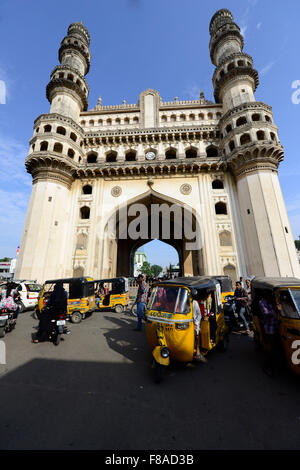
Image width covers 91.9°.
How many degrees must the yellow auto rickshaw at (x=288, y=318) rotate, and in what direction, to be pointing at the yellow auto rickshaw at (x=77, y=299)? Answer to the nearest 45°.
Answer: approximately 135° to its right

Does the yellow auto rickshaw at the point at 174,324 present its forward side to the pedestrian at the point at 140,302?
no

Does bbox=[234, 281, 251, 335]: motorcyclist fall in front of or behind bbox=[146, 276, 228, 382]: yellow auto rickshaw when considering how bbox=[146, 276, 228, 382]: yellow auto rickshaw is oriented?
behind

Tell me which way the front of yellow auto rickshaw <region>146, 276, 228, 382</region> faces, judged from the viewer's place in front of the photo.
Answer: facing the viewer and to the left of the viewer

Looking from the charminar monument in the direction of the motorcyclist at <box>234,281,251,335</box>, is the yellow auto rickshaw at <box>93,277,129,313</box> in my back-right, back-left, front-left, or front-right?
front-right

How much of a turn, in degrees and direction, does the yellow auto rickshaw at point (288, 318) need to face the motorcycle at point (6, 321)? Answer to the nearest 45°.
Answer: approximately 135° to its right

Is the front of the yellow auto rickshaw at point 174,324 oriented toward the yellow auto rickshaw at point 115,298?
no

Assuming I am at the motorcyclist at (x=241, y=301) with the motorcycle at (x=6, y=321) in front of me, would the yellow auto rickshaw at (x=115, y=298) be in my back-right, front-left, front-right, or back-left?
front-right

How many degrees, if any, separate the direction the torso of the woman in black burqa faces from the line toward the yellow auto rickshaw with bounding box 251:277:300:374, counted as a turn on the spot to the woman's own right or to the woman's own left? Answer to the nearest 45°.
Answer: approximately 135° to the woman's own left
